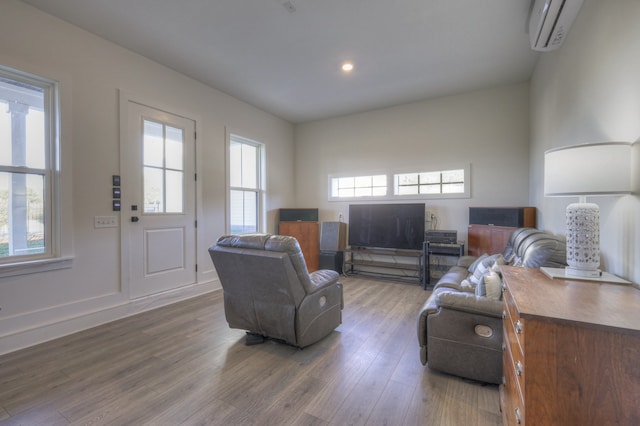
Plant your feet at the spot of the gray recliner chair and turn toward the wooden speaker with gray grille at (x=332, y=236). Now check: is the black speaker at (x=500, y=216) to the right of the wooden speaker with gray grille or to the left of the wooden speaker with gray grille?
right

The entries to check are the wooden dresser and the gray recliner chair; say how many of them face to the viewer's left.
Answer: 1

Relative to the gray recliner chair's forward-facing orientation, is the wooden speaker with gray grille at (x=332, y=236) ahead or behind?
ahead

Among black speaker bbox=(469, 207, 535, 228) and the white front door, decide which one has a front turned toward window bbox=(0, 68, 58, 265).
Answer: the black speaker

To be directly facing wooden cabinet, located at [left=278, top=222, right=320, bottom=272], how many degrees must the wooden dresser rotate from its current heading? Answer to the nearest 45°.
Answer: approximately 45° to its right

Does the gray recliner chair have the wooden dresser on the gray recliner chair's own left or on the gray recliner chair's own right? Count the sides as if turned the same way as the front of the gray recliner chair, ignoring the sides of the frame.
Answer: on the gray recliner chair's own right

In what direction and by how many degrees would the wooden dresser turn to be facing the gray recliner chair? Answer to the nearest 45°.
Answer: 0° — it already faces it

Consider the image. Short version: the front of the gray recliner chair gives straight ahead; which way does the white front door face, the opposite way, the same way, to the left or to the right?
to the right

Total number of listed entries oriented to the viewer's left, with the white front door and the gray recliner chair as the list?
0

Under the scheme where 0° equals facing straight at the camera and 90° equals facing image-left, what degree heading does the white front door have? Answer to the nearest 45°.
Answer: approximately 315°

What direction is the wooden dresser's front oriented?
to the viewer's left

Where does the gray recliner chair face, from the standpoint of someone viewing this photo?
facing away from the viewer and to the right of the viewer
